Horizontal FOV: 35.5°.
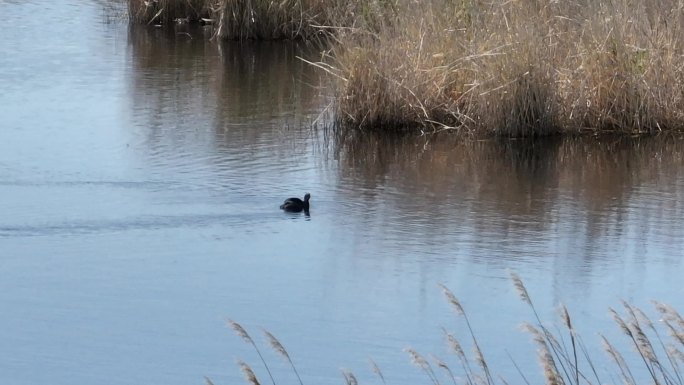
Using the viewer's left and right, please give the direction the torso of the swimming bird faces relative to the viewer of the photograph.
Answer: facing to the right of the viewer
